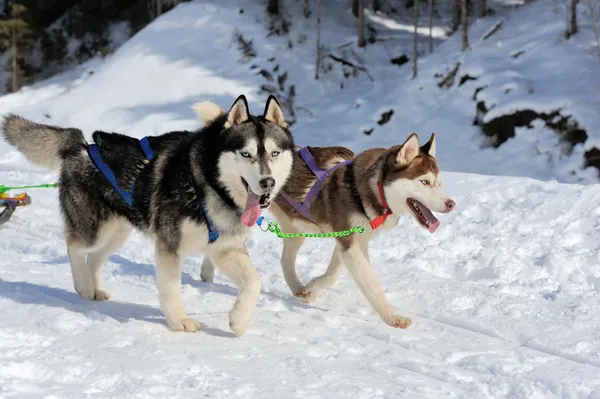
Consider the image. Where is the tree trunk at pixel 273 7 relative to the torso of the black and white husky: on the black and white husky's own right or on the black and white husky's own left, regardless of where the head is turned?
on the black and white husky's own left

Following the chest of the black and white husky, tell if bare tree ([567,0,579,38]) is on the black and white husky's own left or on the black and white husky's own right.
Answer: on the black and white husky's own left

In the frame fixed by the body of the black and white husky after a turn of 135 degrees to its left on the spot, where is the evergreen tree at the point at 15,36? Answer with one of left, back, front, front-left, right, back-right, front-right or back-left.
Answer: front

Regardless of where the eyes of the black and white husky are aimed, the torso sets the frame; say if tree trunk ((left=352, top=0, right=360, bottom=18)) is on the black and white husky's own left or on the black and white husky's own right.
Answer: on the black and white husky's own left

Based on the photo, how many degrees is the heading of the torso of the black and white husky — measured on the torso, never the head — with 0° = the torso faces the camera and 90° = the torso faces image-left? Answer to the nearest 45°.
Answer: approximately 315°
